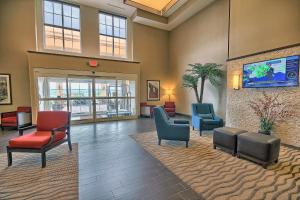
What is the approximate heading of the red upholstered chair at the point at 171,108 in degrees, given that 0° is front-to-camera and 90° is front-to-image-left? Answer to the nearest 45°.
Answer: approximately 45°

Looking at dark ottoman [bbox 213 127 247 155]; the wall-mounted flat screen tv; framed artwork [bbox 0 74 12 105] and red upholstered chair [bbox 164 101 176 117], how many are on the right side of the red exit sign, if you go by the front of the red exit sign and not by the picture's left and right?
1

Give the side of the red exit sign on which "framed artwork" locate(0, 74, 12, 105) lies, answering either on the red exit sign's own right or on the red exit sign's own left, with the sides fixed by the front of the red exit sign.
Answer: on the red exit sign's own right

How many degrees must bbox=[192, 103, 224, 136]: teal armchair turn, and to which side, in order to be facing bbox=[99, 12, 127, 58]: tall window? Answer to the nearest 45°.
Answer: approximately 135° to its right

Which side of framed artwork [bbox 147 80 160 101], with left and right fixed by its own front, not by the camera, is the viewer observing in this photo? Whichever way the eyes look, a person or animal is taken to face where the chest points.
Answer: front

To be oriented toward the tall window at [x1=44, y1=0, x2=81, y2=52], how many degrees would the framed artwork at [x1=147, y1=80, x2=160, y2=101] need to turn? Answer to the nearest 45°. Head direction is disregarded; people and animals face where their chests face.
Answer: approximately 45° to its right

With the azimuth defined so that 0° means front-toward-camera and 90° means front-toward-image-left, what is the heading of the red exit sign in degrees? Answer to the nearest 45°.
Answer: approximately 0°

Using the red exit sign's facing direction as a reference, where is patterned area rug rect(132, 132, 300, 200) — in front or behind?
in front
